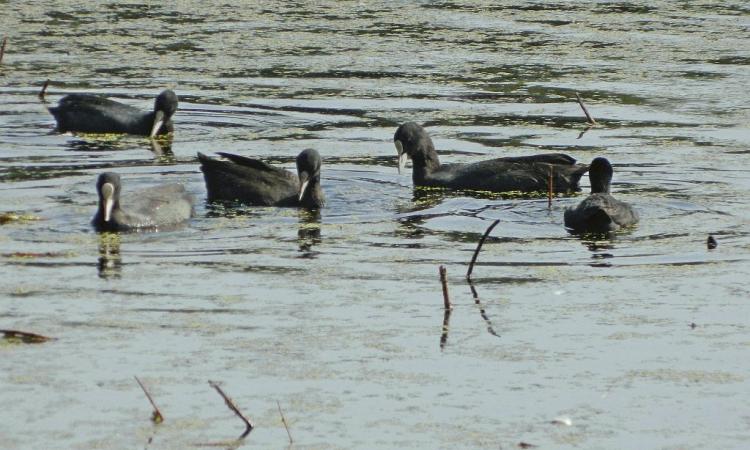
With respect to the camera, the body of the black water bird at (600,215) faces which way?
away from the camera

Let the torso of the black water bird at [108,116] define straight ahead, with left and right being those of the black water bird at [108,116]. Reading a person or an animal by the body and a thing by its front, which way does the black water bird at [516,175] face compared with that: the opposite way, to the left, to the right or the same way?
the opposite way

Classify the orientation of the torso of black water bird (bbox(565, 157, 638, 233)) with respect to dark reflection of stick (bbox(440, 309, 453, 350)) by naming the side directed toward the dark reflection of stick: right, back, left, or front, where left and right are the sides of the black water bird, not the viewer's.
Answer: back

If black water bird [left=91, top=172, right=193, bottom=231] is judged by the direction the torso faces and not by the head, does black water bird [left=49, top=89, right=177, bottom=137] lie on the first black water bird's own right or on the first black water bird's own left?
on the first black water bird's own right

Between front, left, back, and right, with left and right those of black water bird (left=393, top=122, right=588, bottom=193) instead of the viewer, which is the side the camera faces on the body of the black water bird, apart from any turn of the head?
left

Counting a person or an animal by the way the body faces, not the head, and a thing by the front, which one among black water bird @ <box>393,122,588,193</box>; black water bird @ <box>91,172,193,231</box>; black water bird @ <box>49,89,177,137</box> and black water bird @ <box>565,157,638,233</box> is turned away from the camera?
black water bird @ <box>565,157,638,233</box>

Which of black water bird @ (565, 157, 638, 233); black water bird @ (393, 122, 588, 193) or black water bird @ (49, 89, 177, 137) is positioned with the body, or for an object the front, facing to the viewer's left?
black water bird @ (393, 122, 588, 193)

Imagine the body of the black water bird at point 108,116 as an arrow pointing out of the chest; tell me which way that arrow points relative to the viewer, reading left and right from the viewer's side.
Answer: facing to the right of the viewer

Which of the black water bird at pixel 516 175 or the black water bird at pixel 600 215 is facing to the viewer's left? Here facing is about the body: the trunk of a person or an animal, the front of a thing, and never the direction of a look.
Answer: the black water bird at pixel 516 175
